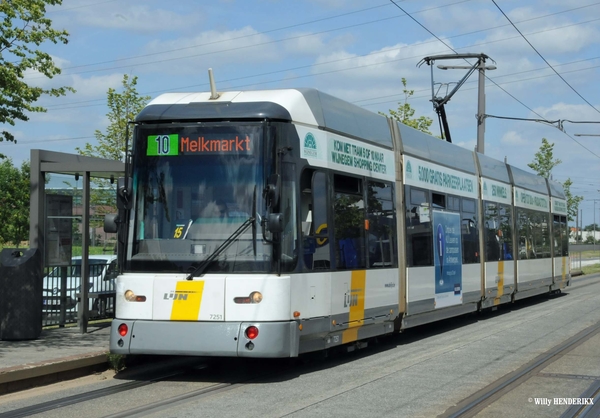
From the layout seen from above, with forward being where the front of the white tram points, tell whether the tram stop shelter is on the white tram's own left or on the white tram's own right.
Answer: on the white tram's own right

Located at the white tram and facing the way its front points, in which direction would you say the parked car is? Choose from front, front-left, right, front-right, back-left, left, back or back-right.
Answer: right

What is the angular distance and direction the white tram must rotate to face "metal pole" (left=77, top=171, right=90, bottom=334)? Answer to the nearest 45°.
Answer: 0° — it already faces it

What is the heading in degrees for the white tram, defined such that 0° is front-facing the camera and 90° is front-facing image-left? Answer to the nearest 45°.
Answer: approximately 45°

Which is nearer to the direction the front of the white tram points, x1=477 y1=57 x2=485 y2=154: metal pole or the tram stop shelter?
the tram stop shelter

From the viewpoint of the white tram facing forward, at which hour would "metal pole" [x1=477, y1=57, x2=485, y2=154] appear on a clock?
The metal pole is roughly at 5 o'clock from the white tram.
